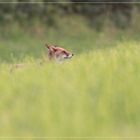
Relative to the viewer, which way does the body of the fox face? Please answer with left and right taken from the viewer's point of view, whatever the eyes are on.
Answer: facing to the right of the viewer
